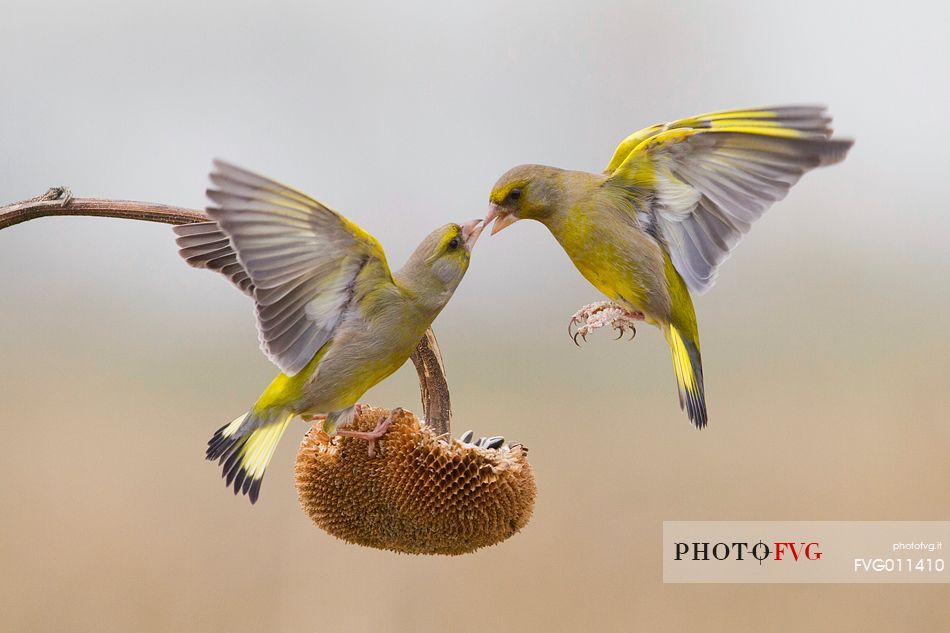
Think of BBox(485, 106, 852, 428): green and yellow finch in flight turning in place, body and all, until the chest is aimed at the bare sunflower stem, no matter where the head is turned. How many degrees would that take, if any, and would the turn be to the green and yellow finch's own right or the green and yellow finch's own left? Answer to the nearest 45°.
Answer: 0° — it already faces it

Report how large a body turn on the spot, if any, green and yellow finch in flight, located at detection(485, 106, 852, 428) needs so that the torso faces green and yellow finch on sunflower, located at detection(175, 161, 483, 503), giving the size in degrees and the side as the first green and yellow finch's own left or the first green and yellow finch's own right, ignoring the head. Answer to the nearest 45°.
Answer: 0° — it already faces it

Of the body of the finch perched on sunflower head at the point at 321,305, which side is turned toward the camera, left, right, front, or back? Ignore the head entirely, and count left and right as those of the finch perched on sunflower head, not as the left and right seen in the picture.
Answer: right

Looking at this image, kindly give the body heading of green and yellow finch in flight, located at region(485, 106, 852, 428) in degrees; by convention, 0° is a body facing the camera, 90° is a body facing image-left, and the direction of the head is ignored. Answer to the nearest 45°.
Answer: approximately 90°

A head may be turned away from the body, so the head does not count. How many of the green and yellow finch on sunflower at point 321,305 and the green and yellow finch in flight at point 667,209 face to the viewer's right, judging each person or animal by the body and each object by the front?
1

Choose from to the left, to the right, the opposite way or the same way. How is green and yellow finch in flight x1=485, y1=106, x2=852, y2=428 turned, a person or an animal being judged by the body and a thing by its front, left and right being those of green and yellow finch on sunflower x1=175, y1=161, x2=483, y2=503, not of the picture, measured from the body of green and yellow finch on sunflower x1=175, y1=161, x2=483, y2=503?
the opposite way
